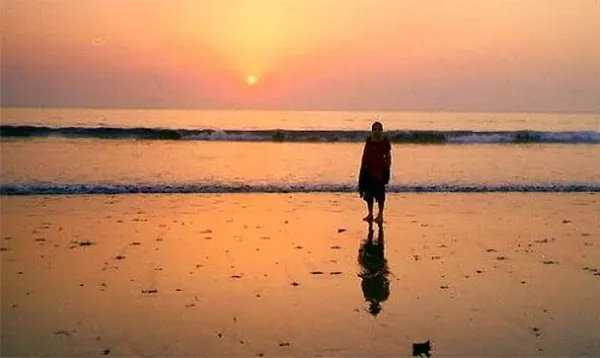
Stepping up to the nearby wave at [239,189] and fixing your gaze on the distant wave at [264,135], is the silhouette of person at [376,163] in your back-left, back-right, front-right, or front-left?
back-right

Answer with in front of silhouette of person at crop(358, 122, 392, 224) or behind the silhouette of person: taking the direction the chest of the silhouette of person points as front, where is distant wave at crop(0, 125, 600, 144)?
behind

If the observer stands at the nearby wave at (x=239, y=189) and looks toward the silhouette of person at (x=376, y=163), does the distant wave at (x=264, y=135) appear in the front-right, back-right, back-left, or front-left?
back-left

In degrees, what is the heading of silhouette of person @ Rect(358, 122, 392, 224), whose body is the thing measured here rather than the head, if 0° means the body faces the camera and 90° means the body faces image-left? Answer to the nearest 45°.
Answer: approximately 0°
